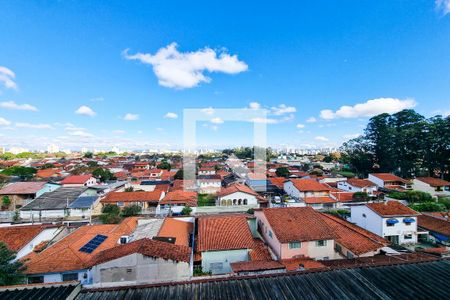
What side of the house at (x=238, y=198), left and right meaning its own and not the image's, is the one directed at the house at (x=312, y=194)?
left

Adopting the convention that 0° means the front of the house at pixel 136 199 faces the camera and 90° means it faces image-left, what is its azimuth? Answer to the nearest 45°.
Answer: approximately 0°

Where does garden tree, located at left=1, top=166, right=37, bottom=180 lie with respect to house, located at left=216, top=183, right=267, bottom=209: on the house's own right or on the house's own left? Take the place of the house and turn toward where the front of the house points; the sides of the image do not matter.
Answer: on the house's own right

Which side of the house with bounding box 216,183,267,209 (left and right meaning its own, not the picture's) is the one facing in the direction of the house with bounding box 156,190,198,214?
right

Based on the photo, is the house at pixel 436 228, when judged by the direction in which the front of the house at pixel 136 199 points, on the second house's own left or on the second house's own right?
on the second house's own left

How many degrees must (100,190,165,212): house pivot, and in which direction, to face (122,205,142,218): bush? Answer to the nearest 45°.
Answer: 0° — it already faces it

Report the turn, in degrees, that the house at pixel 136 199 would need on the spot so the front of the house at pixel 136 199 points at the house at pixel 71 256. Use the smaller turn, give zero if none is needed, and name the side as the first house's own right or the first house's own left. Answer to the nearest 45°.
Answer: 0° — it already faces it

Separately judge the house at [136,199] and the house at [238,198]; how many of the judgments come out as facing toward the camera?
2

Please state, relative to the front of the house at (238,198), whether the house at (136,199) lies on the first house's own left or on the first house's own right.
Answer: on the first house's own right

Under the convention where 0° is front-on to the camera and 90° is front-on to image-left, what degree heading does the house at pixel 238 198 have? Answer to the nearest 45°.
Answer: approximately 0°

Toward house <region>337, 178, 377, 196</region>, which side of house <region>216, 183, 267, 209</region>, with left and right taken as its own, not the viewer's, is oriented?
left
